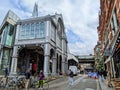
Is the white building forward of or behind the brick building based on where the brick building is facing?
forward

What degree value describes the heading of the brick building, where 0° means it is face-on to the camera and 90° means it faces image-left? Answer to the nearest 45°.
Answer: approximately 90°
